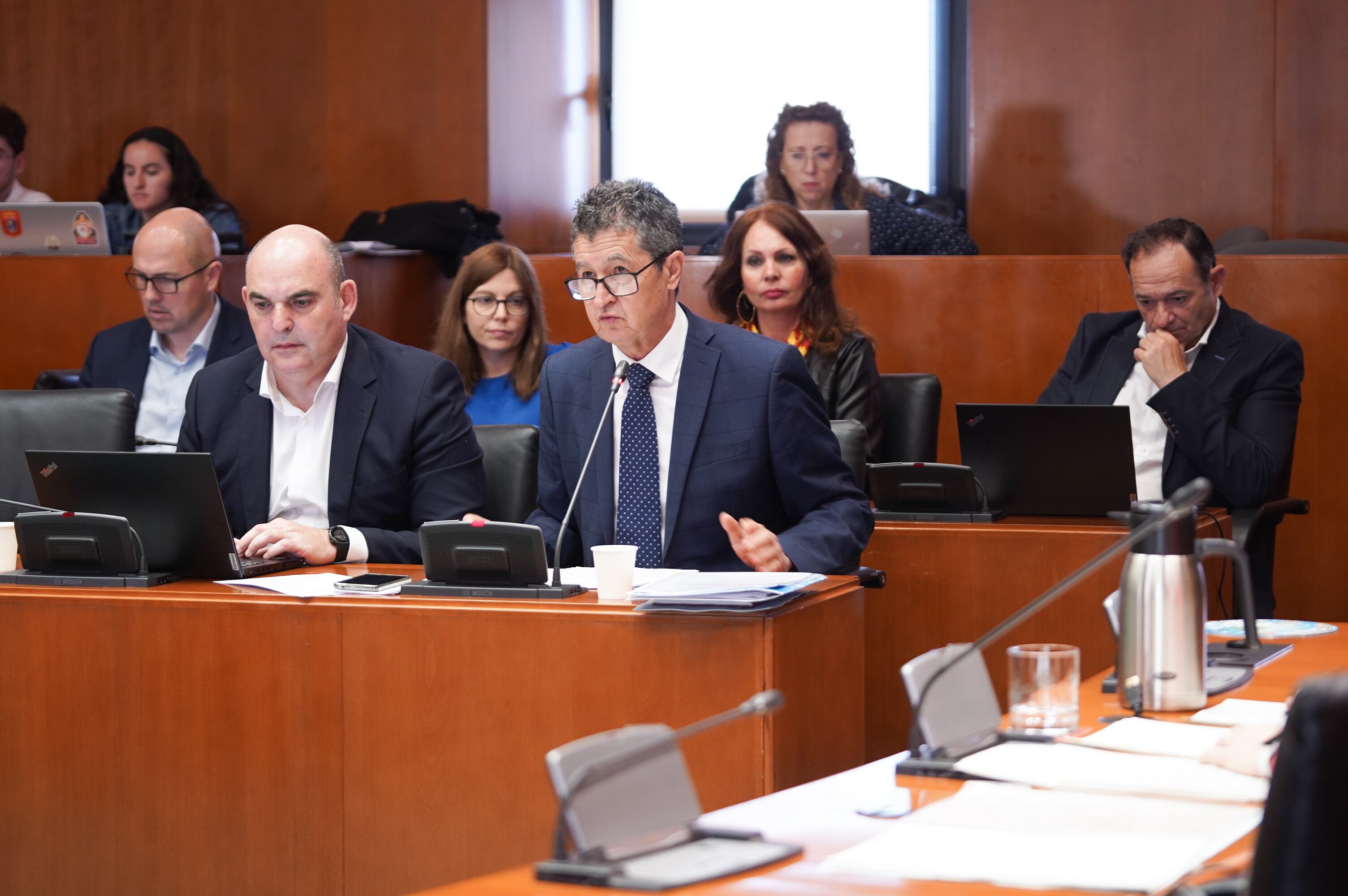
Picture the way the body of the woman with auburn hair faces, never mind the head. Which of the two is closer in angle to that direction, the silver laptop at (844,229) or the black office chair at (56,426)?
the black office chair

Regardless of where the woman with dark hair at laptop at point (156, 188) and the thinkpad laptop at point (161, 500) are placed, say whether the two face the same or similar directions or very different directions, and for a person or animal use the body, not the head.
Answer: very different directions

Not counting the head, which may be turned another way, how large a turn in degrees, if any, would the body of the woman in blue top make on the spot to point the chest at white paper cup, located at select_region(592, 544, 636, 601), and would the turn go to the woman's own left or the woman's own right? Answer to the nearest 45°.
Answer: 0° — they already face it

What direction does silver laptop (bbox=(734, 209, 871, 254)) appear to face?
away from the camera

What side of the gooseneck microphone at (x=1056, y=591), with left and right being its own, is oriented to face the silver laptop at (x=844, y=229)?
left

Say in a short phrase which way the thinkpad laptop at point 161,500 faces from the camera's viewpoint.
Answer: facing away from the viewer and to the right of the viewer

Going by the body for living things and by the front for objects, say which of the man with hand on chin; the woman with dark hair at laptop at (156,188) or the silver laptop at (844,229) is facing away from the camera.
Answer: the silver laptop

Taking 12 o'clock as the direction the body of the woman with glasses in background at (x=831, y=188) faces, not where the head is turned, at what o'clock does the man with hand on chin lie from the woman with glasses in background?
The man with hand on chin is roughly at 11 o'clock from the woman with glasses in background.

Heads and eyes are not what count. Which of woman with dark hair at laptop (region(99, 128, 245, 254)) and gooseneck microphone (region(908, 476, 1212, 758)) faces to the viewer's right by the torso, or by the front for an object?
the gooseneck microphone

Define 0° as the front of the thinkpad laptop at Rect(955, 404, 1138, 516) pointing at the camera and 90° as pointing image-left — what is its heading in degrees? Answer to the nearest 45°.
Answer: approximately 180°

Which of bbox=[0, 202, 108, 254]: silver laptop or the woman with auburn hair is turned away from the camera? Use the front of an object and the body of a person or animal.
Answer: the silver laptop

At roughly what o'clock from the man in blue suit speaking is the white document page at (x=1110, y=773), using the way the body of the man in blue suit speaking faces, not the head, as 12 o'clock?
The white document page is roughly at 10 o'clock from the man in blue suit speaking.

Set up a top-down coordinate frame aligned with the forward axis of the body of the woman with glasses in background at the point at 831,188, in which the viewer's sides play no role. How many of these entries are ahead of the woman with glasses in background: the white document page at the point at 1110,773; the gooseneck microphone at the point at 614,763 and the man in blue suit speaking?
3
